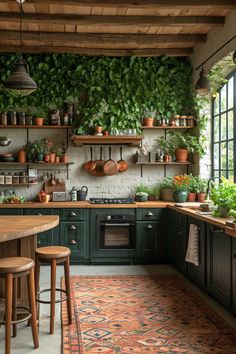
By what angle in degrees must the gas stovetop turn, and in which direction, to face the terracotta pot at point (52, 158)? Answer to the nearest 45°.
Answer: approximately 90° to its right

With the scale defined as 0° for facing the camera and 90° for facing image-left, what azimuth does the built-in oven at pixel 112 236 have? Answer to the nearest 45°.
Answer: approximately 0°

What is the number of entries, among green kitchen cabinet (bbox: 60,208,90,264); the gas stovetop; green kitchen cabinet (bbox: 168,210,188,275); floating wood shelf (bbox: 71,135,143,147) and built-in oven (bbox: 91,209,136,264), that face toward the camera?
4

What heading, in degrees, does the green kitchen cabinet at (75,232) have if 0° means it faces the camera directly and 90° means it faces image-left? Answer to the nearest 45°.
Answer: approximately 0°

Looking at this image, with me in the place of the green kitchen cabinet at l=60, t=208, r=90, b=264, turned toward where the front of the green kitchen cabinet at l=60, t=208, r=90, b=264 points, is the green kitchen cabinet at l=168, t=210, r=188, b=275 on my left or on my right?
on my left

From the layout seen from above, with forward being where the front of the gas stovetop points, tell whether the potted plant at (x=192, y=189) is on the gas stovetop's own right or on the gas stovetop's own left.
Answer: on the gas stovetop's own left

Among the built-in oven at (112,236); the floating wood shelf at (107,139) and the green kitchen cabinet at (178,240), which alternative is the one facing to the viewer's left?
the green kitchen cabinet

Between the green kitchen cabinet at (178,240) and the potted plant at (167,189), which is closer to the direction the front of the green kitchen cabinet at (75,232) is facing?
the green kitchen cabinet

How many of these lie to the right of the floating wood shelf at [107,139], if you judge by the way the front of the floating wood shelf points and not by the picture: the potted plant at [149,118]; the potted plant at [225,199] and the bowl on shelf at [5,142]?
1

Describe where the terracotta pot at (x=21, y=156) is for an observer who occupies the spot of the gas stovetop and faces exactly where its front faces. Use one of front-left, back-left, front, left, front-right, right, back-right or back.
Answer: right
